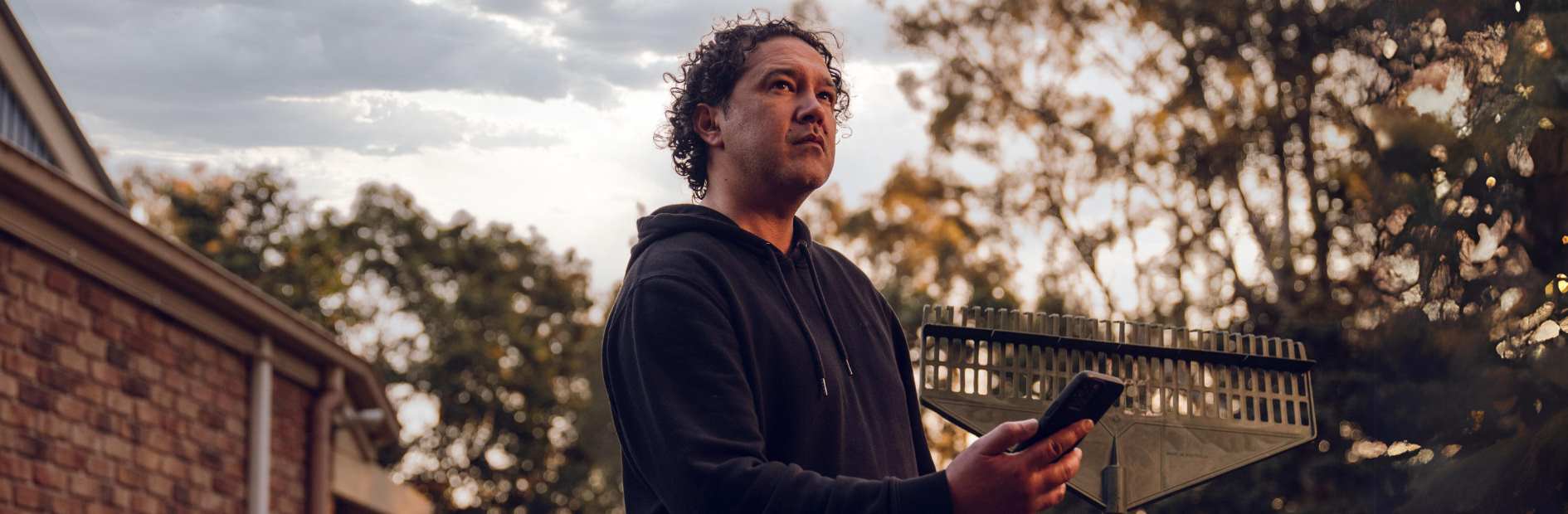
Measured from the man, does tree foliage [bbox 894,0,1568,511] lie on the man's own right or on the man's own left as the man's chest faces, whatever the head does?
on the man's own left

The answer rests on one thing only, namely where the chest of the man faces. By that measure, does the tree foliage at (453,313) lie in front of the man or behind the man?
behind

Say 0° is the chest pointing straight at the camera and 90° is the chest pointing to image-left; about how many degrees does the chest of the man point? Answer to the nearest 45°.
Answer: approximately 315°

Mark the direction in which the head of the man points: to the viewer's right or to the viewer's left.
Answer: to the viewer's right
